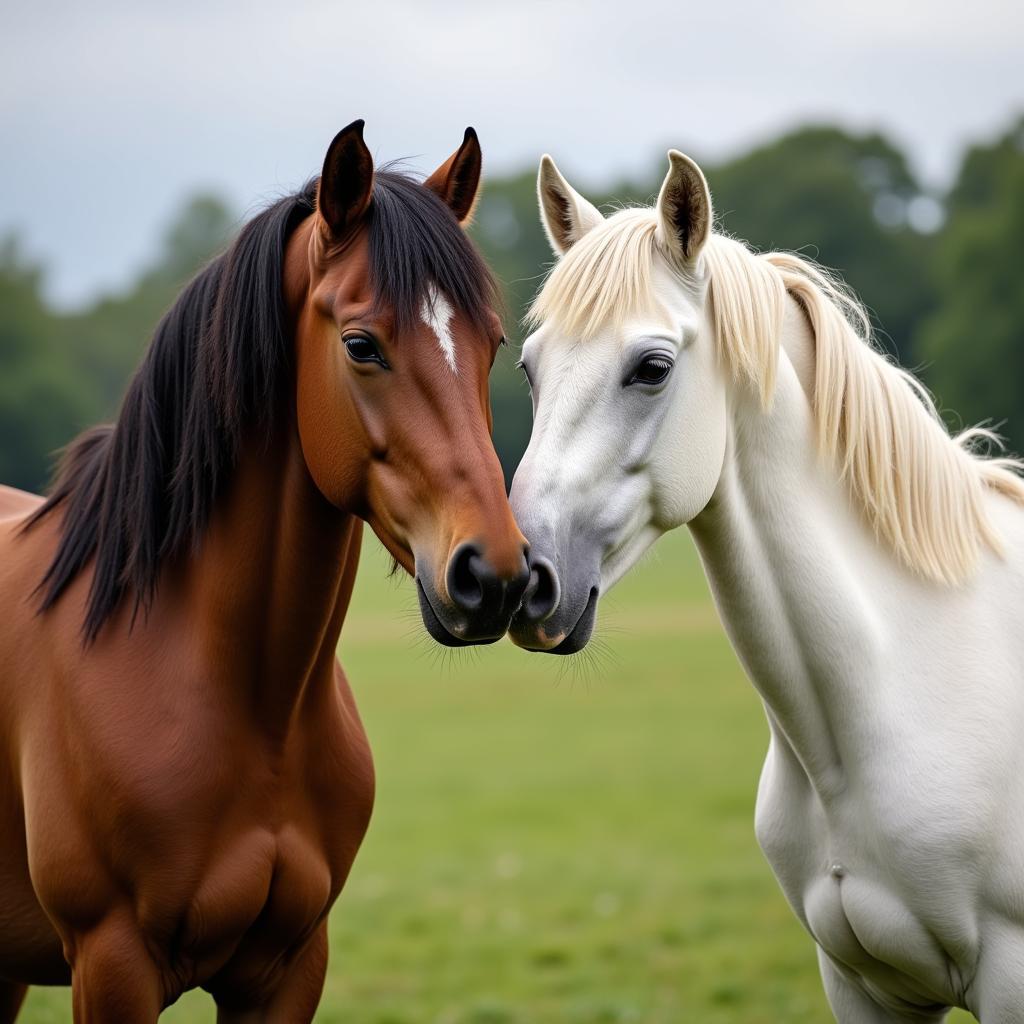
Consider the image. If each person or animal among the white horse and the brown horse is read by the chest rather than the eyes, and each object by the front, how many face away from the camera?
0

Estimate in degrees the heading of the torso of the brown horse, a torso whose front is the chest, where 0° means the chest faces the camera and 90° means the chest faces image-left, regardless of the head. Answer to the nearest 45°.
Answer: approximately 315°

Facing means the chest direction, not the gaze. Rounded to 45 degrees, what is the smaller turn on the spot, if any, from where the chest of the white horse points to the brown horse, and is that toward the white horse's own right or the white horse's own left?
approximately 45° to the white horse's own right

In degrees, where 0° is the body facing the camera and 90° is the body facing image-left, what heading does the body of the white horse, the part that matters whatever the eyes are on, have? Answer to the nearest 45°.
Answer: approximately 45°
